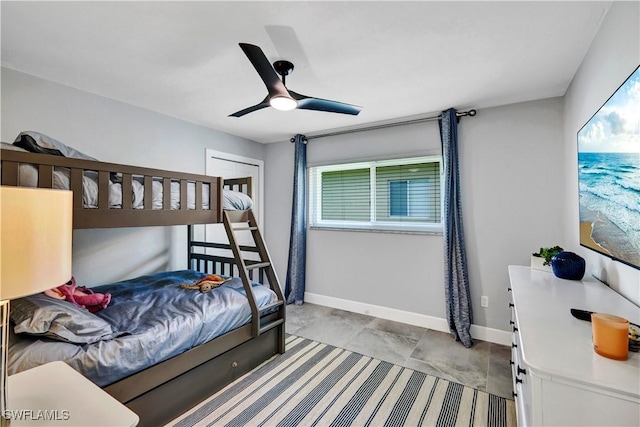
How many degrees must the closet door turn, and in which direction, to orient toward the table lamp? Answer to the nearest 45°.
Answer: approximately 45° to its right

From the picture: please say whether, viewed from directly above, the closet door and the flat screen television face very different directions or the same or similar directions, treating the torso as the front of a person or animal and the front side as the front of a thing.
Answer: very different directions

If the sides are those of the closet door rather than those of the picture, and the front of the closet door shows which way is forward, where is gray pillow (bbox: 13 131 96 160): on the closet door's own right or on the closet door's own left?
on the closet door's own right

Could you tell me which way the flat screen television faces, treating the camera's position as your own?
facing the viewer and to the left of the viewer

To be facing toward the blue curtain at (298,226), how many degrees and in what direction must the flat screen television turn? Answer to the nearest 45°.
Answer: approximately 45° to its right

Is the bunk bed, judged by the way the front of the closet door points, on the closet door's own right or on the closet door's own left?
on the closet door's own right

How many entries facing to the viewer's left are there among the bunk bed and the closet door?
0

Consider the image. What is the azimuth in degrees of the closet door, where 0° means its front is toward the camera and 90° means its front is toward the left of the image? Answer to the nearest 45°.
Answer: approximately 315°
